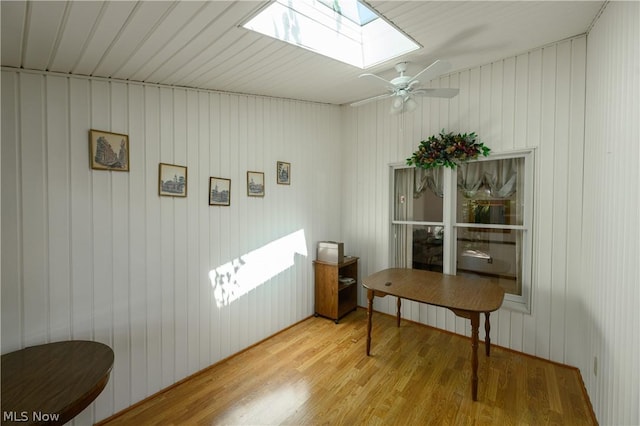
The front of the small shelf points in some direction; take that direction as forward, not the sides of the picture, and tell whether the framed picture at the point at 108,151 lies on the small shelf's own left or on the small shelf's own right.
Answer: on the small shelf's own right

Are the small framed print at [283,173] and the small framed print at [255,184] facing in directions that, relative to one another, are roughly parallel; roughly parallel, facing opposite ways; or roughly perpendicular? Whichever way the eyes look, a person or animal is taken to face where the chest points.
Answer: roughly parallel

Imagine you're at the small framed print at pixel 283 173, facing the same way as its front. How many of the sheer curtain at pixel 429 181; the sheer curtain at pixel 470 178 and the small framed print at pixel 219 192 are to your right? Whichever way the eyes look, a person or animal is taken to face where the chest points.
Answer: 1

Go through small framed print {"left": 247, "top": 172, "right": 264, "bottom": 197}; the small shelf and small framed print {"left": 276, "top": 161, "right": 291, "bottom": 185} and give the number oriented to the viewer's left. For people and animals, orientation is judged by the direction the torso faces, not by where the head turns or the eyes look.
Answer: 0

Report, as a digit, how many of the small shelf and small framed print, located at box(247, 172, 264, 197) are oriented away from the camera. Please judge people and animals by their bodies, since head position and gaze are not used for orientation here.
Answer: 0

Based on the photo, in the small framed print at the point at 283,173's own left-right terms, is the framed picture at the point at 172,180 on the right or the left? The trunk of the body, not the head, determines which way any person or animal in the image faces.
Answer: on its right

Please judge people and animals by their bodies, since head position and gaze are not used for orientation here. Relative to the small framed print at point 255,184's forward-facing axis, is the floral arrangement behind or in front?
in front

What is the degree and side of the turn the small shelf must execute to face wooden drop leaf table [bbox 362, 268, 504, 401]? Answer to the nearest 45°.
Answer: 0° — it already faces it

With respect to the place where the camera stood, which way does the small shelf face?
facing the viewer and to the right of the viewer

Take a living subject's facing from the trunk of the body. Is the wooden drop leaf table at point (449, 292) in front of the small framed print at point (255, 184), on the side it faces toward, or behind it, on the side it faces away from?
in front
